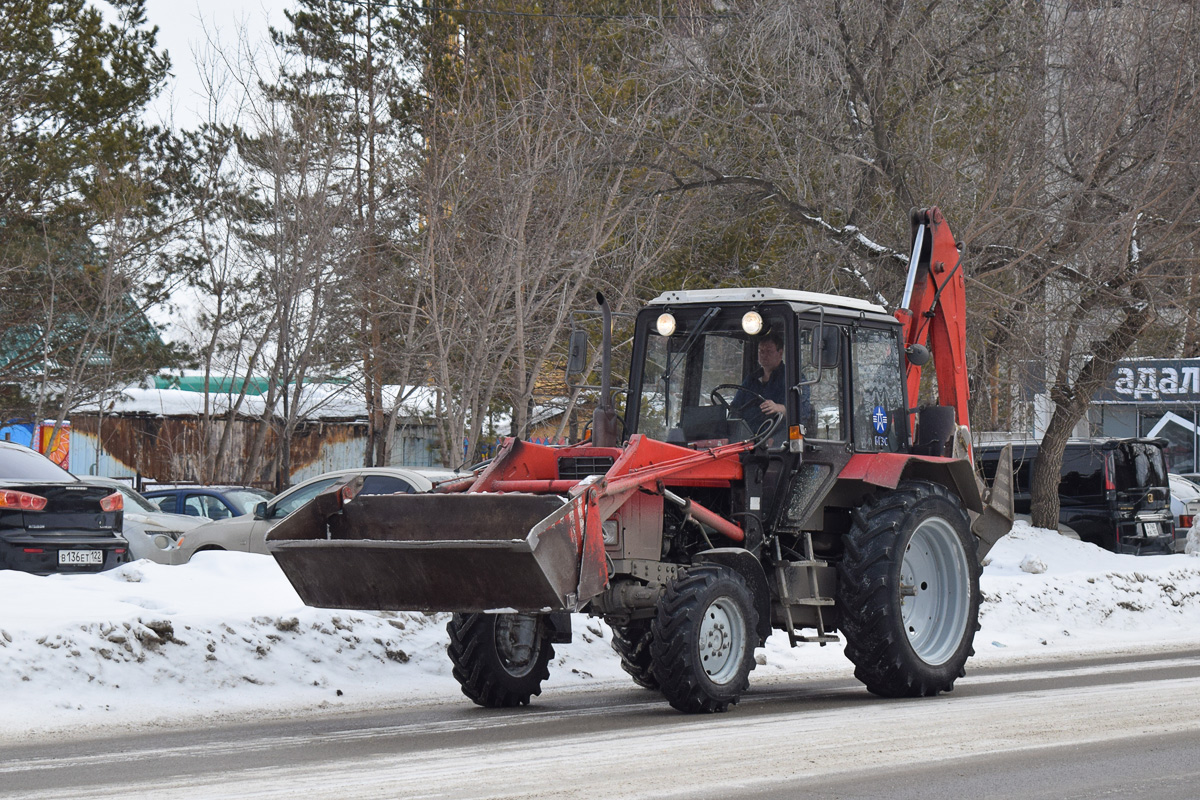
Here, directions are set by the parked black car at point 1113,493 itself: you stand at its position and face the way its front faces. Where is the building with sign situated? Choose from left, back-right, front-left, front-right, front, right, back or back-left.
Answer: front-right

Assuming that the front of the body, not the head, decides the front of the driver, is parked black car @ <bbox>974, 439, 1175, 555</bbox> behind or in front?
behind

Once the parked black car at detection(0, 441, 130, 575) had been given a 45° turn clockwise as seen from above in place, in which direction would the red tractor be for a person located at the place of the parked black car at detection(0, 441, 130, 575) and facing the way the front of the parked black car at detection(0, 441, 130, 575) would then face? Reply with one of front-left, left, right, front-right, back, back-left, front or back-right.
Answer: back-right

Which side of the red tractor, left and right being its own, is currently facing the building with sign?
back

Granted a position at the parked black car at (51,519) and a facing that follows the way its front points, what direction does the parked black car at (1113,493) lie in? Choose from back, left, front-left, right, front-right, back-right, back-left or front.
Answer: back-right

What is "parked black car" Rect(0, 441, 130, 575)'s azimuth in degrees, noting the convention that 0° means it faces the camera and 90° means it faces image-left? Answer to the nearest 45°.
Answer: approximately 135°

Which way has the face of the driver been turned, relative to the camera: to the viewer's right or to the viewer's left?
to the viewer's left

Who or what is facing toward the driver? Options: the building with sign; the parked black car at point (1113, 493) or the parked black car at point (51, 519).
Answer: the building with sign

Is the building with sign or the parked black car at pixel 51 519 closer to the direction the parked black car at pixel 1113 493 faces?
the building with sign

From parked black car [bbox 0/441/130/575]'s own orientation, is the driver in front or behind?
behind

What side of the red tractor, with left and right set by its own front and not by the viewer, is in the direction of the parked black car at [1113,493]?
back

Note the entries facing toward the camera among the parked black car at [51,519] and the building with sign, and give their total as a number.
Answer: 1
